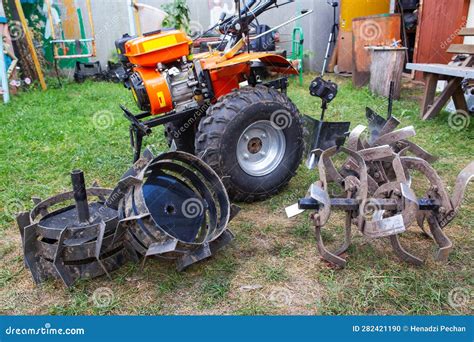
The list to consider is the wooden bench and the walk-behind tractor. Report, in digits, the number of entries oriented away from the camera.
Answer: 0

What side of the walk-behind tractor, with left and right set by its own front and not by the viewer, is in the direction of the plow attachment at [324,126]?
back

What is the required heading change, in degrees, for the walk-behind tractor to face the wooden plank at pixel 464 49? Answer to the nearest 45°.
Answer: approximately 180°

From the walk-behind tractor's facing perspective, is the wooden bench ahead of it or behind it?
behind

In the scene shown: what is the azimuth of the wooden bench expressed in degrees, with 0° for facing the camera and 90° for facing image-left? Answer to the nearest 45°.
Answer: approximately 45°

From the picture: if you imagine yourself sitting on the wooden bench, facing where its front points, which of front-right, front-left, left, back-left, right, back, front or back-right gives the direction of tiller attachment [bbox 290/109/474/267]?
front-left

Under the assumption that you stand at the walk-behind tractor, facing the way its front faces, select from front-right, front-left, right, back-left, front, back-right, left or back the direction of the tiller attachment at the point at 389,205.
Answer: left
